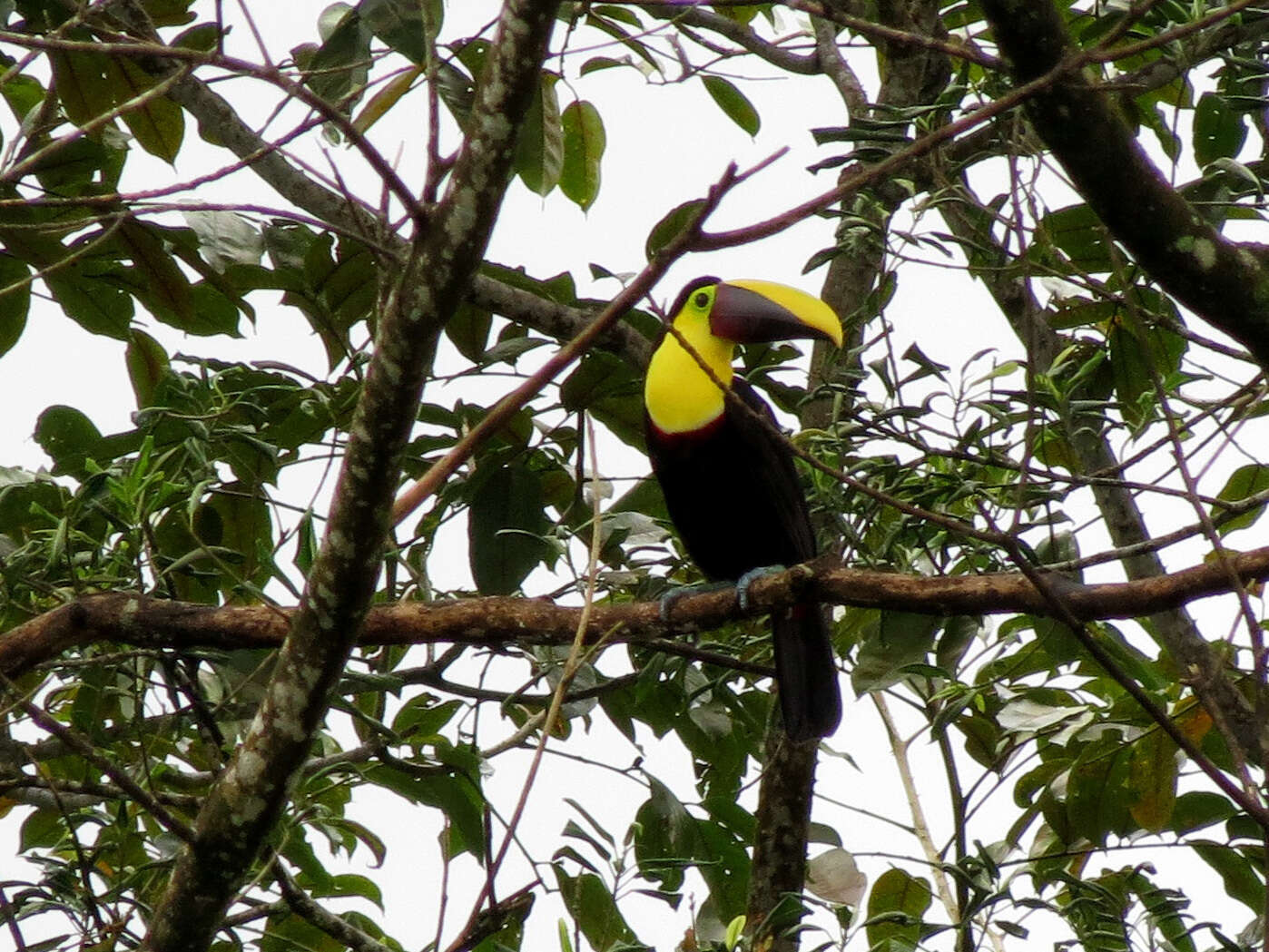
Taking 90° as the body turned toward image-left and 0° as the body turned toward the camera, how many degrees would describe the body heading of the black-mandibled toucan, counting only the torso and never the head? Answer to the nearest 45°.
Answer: approximately 45°
